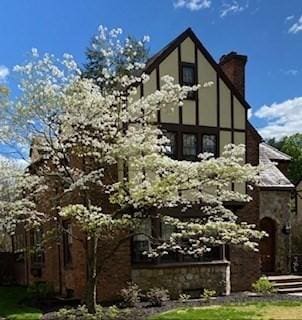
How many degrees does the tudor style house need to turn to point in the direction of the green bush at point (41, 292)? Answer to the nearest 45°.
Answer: approximately 90° to its right

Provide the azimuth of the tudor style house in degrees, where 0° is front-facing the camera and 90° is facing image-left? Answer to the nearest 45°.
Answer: approximately 0°
